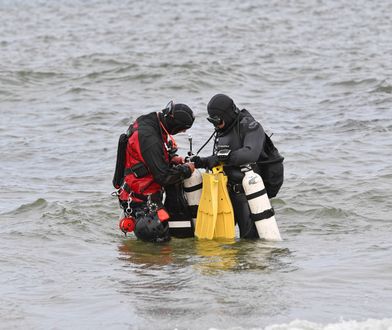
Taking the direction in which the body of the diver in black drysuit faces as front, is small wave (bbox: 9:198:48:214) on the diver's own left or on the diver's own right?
on the diver's own right

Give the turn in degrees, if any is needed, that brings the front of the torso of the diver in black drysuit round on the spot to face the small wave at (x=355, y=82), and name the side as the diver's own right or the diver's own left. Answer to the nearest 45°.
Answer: approximately 135° to the diver's own right

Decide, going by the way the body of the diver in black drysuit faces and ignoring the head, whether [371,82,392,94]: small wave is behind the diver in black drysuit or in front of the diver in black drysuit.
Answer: behind

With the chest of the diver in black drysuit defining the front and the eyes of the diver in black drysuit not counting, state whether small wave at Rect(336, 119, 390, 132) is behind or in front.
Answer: behind

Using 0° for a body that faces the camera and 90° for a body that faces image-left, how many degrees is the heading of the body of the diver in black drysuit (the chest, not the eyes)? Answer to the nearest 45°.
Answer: approximately 45°

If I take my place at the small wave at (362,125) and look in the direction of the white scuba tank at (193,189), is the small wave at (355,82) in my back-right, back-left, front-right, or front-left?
back-right
